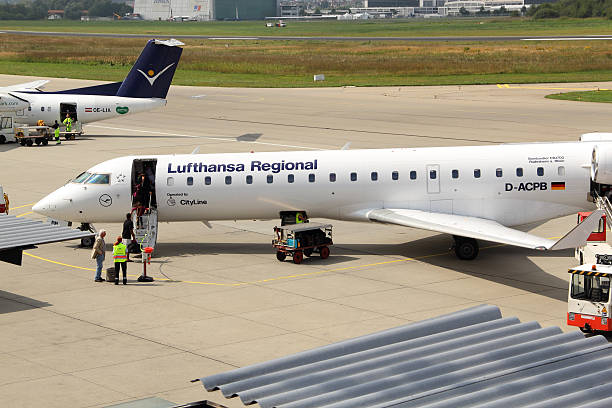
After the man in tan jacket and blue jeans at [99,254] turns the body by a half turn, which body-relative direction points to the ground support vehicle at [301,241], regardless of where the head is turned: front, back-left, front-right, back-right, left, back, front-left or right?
back

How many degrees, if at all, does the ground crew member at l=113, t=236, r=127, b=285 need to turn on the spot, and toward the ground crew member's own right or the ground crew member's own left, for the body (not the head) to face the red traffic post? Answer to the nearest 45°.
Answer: approximately 45° to the ground crew member's own right

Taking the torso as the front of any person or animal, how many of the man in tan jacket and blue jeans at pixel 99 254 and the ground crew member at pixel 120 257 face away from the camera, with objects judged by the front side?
1

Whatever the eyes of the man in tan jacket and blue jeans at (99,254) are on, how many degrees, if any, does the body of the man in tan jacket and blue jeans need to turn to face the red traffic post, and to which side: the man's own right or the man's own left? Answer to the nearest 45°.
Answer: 0° — they already face it

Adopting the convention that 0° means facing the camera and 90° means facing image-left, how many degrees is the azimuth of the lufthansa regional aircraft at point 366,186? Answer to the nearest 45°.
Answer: approximately 90°

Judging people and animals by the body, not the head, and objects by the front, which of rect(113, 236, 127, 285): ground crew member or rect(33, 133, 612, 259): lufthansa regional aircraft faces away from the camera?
the ground crew member

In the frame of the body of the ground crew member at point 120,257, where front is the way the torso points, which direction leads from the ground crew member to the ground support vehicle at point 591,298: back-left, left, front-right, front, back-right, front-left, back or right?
back-right

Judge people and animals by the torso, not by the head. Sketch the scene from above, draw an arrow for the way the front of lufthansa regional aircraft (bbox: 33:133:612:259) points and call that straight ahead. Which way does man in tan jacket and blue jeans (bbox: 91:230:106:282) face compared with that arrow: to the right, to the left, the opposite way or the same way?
the opposite way

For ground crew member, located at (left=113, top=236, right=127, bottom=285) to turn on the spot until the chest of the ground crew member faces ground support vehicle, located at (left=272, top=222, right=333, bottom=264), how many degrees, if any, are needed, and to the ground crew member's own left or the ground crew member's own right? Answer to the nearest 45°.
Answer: approximately 90° to the ground crew member's own right

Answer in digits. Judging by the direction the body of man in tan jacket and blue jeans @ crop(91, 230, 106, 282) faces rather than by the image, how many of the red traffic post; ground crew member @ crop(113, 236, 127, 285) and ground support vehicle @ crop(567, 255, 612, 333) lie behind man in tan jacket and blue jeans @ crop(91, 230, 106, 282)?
0

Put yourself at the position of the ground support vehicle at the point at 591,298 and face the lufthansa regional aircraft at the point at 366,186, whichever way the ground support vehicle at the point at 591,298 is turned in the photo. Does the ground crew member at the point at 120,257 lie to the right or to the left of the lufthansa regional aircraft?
left

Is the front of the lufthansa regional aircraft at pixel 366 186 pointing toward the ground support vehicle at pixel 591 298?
no

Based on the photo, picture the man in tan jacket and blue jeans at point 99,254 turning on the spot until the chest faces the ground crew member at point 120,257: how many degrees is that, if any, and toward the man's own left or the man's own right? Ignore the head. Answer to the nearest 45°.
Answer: approximately 45° to the man's own right

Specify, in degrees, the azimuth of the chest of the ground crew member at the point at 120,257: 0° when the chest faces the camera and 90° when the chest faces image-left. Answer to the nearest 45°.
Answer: approximately 180°

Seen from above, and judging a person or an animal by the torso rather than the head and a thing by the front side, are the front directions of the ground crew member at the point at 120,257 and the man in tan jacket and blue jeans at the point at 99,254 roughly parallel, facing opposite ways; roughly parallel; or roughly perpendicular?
roughly perpendicular
